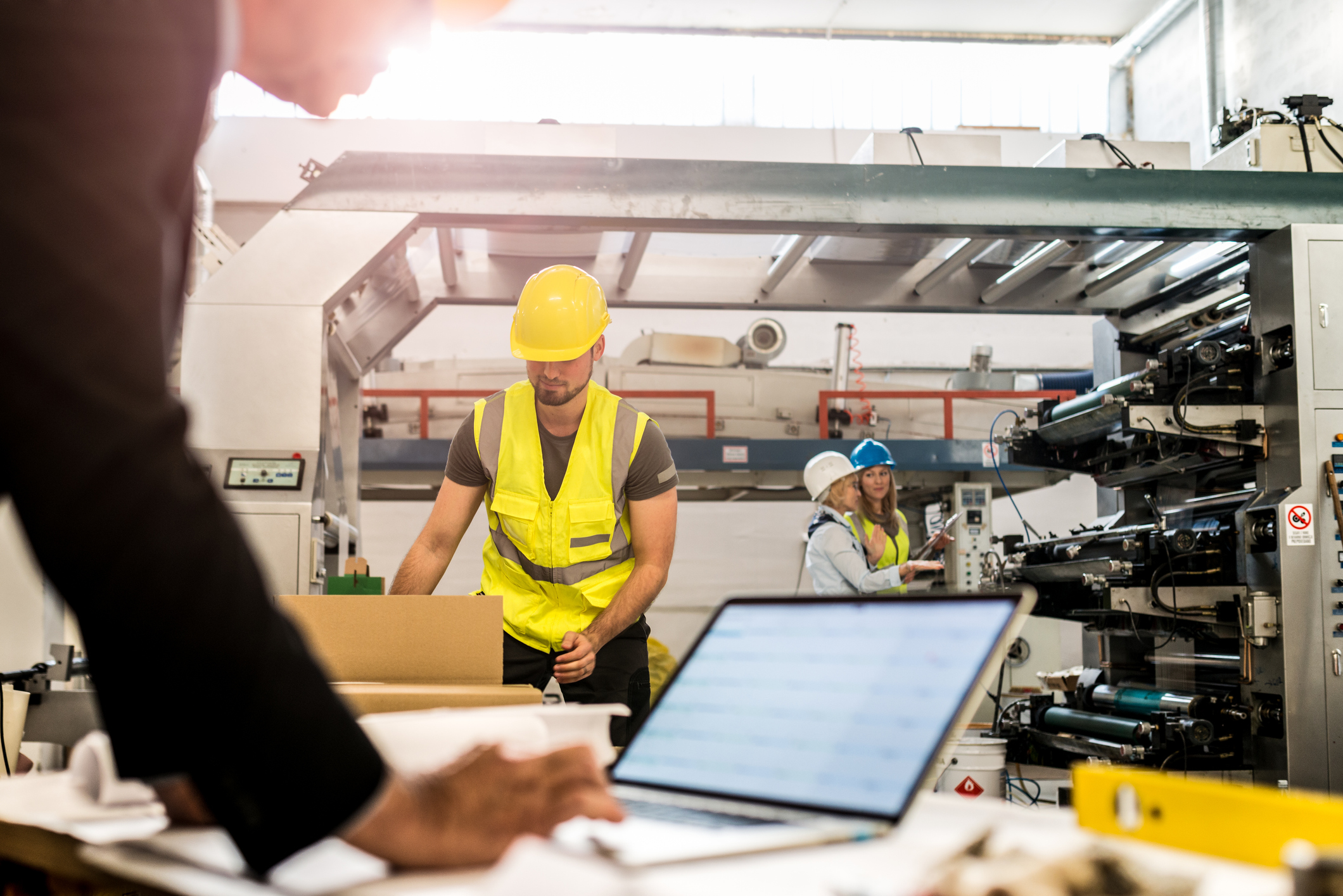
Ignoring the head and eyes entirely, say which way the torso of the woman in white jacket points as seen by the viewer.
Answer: to the viewer's right

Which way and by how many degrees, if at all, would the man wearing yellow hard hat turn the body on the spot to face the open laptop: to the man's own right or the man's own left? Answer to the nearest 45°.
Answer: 0° — they already face it

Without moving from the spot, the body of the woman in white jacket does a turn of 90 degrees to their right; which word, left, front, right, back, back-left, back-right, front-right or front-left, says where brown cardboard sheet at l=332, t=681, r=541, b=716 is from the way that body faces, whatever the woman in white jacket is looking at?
front

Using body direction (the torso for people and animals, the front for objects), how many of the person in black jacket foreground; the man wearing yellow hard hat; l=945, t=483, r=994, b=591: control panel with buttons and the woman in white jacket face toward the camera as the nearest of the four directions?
2

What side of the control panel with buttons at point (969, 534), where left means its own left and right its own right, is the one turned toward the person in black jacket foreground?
front

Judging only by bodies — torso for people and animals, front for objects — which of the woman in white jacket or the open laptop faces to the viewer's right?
the woman in white jacket

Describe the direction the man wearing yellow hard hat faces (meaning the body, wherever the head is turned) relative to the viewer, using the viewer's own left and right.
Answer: facing the viewer

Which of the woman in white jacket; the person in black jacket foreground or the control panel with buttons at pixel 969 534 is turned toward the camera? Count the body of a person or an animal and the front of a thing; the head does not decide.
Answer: the control panel with buttons

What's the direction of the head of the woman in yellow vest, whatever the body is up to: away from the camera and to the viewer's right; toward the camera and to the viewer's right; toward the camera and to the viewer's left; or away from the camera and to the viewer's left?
toward the camera and to the viewer's left

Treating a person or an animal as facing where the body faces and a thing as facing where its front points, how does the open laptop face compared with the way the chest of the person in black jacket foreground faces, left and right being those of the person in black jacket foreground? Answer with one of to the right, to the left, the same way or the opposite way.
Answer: the opposite way

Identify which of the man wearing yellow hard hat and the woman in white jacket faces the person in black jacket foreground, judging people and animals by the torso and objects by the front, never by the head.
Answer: the man wearing yellow hard hat

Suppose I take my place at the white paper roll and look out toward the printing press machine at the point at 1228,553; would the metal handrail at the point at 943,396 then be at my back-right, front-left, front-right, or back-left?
front-left

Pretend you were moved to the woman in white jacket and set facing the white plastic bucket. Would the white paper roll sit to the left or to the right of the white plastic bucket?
right

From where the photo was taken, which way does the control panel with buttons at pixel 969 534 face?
toward the camera

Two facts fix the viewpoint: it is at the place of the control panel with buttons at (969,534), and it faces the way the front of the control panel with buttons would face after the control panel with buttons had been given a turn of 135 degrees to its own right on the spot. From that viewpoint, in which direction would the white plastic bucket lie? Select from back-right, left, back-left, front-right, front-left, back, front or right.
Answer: back-left

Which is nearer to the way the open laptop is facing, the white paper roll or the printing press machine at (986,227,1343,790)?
the white paper roll

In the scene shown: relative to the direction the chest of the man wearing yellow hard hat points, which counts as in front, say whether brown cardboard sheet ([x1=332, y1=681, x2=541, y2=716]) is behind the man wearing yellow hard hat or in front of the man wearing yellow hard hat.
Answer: in front

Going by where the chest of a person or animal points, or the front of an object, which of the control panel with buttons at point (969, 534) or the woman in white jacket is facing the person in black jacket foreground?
the control panel with buttons

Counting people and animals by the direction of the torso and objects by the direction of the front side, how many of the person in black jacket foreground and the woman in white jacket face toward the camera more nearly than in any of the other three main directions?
0
